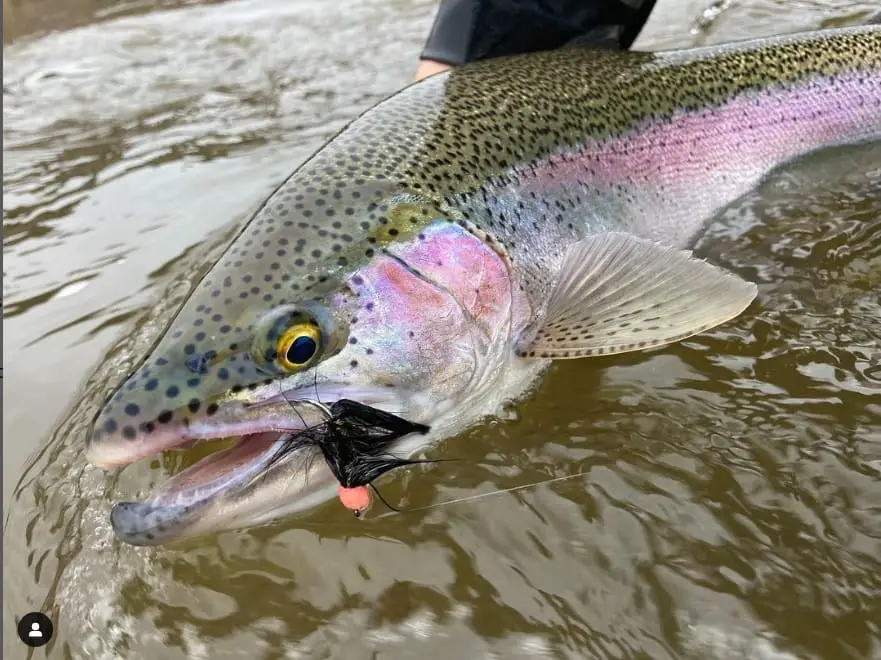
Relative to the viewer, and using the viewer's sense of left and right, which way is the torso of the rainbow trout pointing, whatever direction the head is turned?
facing the viewer and to the left of the viewer
